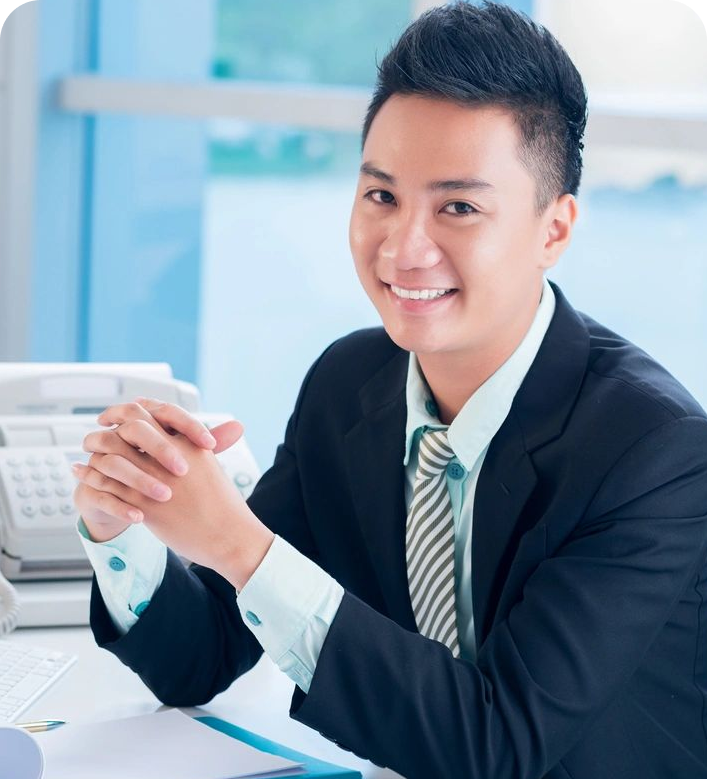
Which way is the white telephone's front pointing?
toward the camera

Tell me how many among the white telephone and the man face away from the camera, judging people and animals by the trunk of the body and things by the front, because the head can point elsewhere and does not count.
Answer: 0

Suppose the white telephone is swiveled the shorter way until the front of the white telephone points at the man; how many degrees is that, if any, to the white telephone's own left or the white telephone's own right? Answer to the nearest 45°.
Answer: approximately 45° to the white telephone's own left

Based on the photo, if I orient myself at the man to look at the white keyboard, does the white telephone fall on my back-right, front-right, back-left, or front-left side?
front-right

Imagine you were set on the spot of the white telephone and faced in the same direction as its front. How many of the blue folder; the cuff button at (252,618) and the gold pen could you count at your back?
0

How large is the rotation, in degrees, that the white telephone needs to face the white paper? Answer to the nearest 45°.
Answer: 0° — it already faces it

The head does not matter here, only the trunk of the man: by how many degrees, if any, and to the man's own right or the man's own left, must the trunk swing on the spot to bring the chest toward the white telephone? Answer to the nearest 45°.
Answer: approximately 90° to the man's own right

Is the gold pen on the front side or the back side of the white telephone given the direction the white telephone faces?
on the front side

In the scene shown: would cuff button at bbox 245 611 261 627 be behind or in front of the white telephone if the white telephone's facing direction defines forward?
in front

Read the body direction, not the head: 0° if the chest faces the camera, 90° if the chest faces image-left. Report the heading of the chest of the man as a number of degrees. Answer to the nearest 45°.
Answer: approximately 45°
